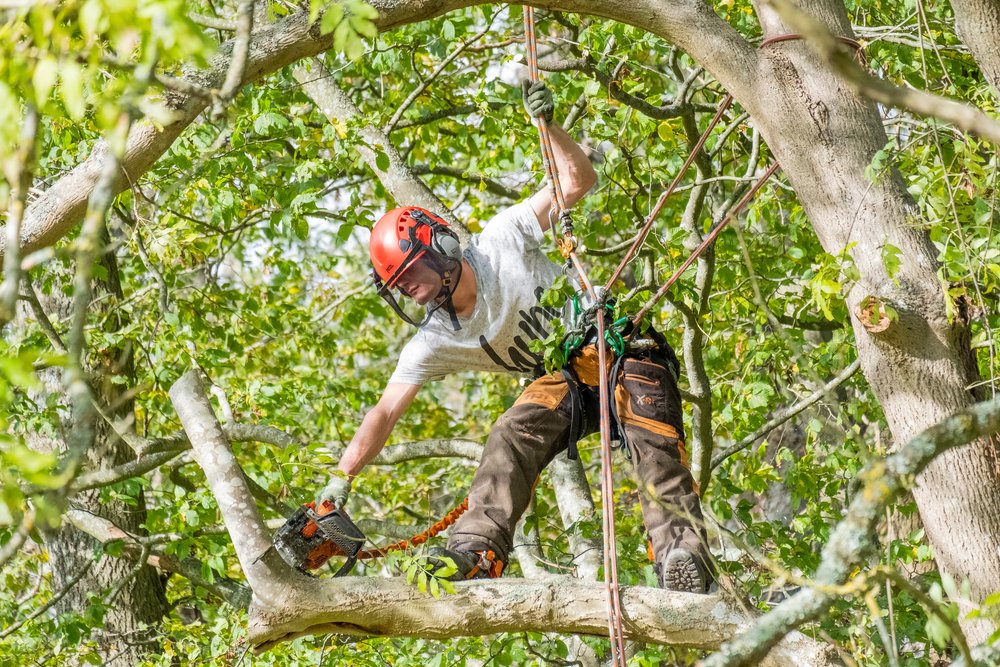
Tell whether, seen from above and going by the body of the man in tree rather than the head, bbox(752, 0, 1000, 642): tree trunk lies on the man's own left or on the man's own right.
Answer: on the man's own left

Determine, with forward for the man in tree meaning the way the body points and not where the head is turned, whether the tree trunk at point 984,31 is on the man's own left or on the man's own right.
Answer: on the man's own left

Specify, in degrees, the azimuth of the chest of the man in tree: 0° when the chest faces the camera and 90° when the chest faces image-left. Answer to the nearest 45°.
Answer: approximately 45°

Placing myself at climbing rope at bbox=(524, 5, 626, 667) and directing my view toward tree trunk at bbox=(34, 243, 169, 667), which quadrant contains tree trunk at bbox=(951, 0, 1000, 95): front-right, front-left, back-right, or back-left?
back-right

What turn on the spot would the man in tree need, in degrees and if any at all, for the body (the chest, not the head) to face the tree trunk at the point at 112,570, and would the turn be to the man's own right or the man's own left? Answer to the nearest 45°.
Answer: approximately 90° to the man's own right

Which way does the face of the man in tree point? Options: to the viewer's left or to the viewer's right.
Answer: to the viewer's left
